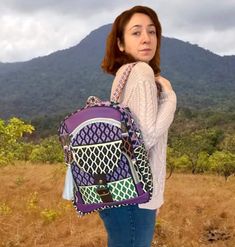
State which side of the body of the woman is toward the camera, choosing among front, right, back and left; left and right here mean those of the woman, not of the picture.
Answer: right

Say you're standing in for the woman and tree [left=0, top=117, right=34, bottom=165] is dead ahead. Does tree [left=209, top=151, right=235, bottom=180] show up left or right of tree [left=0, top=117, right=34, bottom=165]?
right

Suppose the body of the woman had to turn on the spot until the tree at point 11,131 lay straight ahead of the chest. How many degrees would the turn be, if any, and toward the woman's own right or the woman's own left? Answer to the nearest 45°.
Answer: approximately 135° to the woman's own left

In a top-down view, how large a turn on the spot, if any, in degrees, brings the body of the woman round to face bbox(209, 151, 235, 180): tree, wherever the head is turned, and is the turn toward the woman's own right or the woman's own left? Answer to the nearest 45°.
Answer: approximately 90° to the woman's own left
